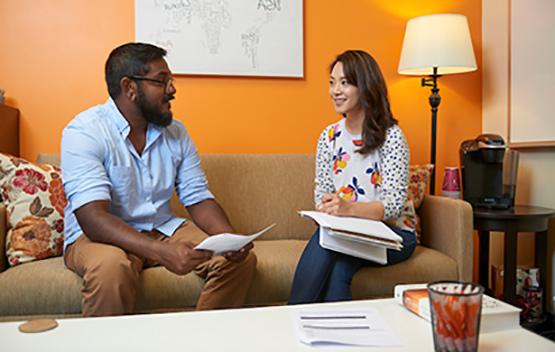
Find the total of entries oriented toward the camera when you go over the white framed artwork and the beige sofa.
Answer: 2

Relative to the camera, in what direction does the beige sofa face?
facing the viewer

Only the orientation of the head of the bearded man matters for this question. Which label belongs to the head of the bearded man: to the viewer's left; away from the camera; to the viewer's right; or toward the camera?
to the viewer's right

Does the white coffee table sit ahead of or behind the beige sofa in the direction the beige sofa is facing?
ahead

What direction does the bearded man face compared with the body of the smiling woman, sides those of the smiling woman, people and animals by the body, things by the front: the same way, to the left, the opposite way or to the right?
to the left

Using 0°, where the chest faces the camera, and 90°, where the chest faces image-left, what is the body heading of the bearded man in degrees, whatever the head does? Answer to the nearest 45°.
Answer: approximately 315°

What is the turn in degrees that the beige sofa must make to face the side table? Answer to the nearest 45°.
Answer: approximately 90° to its left

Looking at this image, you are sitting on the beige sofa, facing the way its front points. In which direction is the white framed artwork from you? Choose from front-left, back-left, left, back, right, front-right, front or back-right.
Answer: back
